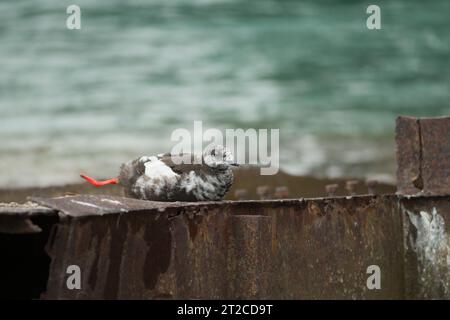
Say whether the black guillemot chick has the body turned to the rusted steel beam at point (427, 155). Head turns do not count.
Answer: yes

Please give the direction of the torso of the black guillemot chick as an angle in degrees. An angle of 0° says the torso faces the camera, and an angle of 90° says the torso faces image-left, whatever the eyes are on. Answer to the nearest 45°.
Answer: approximately 270°

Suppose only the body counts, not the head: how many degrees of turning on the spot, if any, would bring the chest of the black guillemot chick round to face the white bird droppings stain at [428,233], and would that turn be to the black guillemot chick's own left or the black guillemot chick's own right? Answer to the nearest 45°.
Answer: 0° — it already faces it
